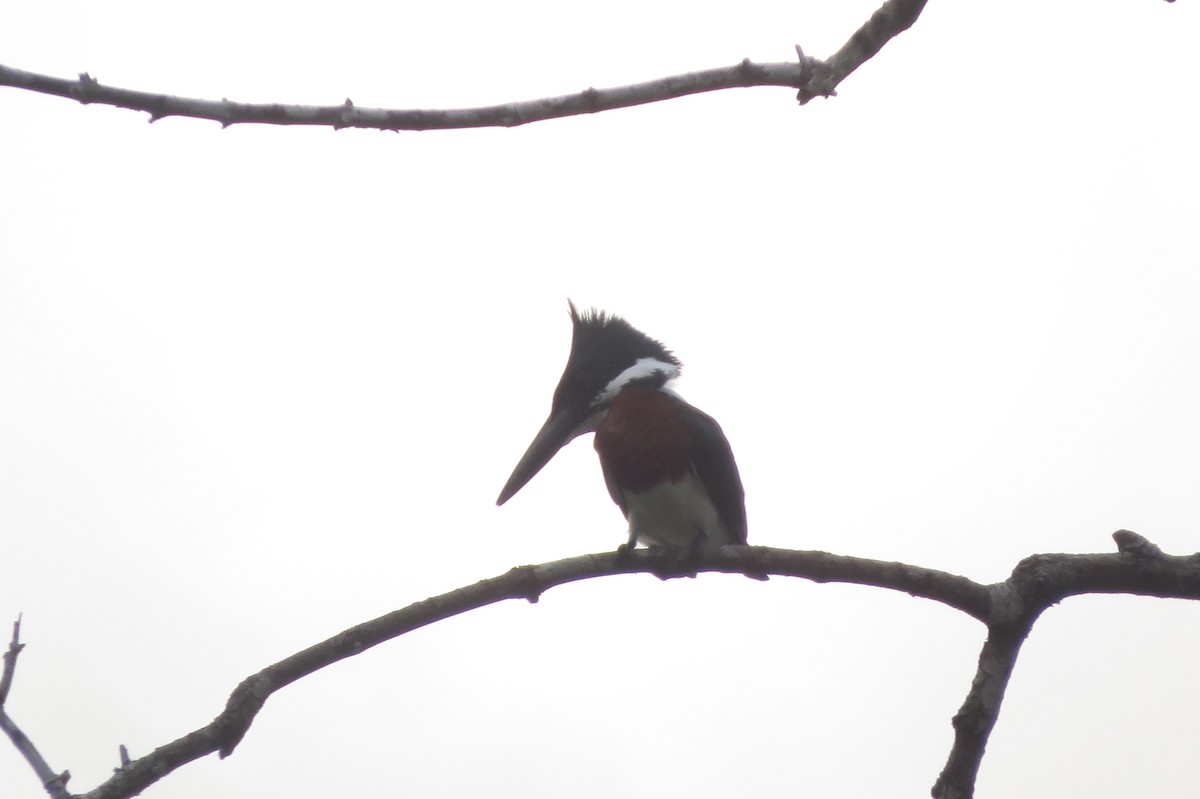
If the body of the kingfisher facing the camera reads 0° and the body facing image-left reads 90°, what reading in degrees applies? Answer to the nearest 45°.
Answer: approximately 45°

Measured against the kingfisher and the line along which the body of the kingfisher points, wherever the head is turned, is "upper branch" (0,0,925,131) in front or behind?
in front

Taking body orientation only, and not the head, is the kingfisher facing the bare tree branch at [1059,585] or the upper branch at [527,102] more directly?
the upper branch

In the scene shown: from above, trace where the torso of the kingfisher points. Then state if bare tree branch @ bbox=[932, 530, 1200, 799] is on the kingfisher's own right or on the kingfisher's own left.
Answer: on the kingfisher's own left
